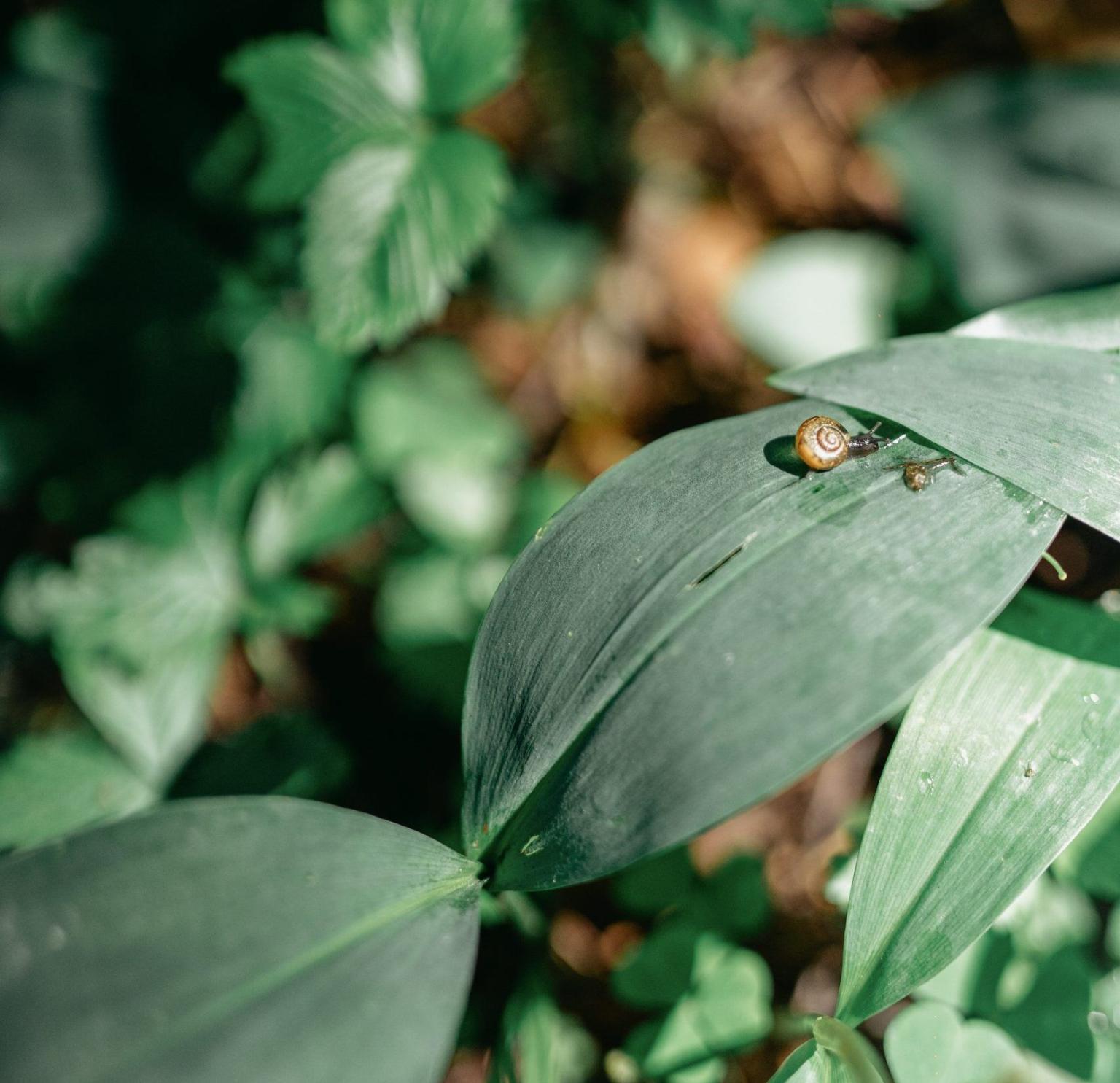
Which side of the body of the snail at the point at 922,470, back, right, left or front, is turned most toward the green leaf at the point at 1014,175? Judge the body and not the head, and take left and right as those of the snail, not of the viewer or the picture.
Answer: left

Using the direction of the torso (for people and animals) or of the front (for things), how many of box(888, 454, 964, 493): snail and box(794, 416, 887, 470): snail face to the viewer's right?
2

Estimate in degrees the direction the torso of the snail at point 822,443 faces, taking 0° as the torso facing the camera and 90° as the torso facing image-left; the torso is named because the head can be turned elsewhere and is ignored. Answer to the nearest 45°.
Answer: approximately 270°

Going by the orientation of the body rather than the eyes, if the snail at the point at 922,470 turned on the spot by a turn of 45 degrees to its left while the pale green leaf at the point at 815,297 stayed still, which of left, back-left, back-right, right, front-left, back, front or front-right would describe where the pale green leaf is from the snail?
front-left

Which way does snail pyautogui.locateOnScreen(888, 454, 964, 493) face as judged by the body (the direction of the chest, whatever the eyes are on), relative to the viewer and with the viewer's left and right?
facing to the right of the viewer

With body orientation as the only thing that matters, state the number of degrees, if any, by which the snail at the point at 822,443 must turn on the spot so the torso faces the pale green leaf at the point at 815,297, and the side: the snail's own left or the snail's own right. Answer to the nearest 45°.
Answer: approximately 90° to the snail's own left
